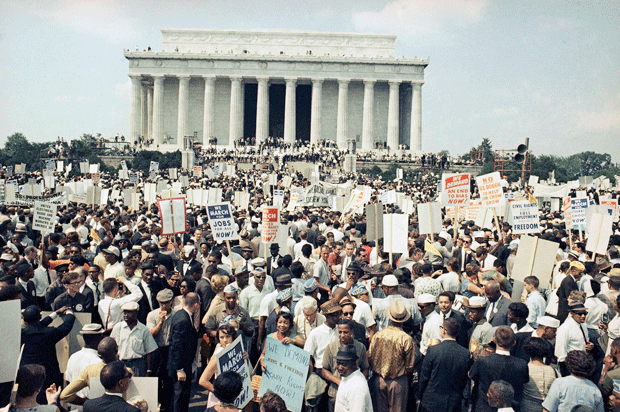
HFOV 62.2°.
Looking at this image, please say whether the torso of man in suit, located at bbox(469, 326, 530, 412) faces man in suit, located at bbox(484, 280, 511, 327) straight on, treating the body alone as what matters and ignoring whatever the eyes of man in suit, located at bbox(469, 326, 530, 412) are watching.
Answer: yes

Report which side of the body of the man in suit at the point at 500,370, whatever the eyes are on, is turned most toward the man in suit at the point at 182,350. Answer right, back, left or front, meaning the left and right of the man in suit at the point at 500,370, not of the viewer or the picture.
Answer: left

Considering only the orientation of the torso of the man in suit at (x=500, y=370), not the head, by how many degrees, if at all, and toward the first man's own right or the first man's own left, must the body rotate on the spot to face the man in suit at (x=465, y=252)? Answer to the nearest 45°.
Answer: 0° — they already face them

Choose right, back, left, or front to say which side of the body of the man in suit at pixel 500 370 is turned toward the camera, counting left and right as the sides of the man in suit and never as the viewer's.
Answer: back

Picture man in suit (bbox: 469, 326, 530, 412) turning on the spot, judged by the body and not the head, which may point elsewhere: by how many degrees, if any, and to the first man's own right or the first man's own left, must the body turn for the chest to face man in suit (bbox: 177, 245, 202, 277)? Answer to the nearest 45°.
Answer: approximately 45° to the first man's own left

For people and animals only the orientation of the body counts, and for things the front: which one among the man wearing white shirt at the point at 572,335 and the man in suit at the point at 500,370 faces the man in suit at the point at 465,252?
the man in suit at the point at 500,370

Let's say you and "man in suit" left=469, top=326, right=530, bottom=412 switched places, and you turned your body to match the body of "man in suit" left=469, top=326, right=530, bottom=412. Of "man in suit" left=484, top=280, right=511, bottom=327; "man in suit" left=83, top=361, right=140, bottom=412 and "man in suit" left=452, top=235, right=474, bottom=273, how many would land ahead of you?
2

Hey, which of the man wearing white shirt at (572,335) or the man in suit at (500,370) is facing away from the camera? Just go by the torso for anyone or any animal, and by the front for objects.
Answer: the man in suit

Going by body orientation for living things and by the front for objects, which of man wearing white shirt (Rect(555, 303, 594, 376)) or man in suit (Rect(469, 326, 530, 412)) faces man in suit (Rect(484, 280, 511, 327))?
man in suit (Rect(469, 326, 530, 412))

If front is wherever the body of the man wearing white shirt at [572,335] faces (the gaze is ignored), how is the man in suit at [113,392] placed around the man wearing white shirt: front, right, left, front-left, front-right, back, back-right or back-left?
right
